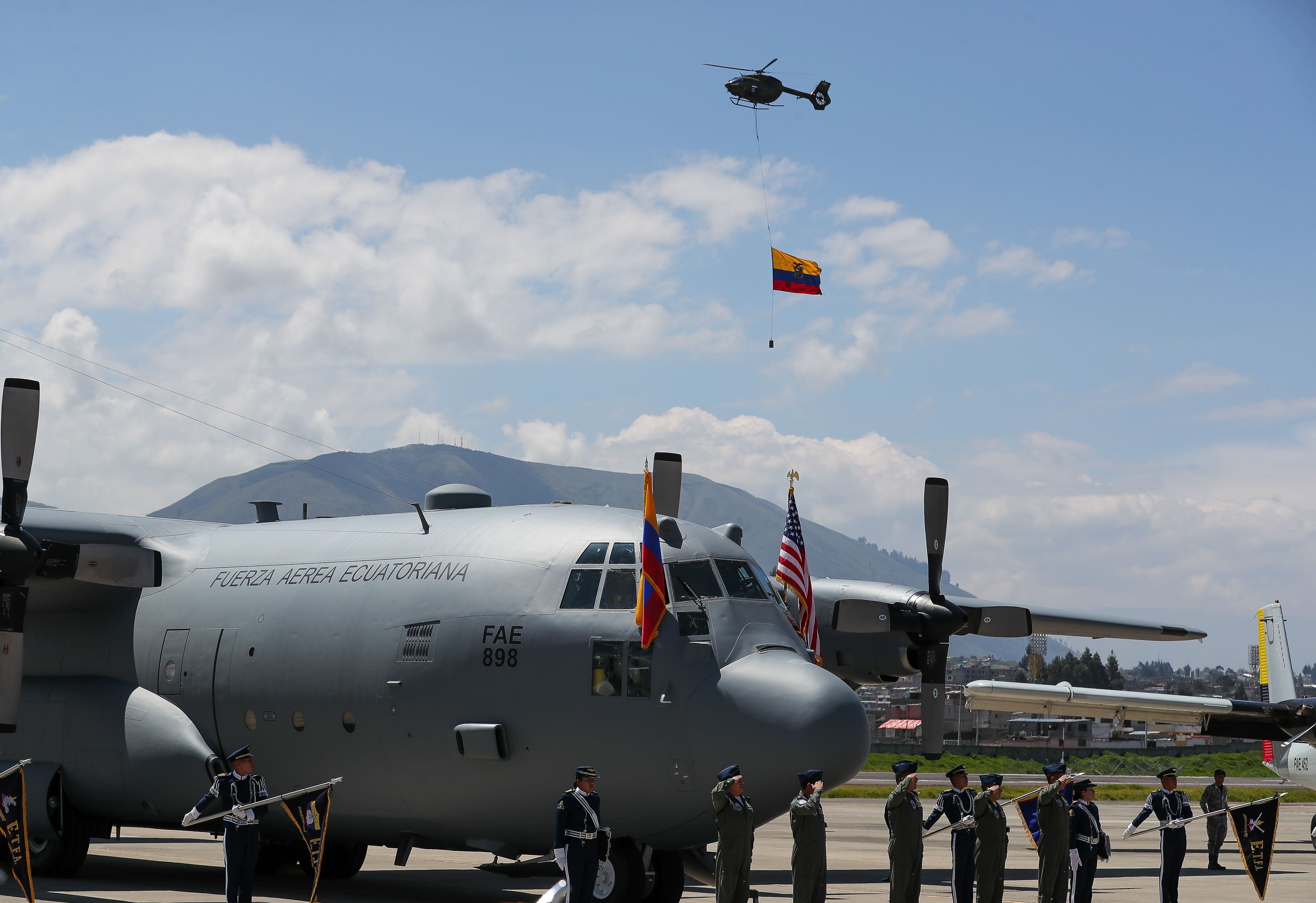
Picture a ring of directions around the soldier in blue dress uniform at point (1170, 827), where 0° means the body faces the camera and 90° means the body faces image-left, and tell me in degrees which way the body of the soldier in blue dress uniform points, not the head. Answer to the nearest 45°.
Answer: approximately 0°

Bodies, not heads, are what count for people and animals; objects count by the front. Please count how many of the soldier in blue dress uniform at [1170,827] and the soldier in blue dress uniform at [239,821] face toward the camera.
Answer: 2

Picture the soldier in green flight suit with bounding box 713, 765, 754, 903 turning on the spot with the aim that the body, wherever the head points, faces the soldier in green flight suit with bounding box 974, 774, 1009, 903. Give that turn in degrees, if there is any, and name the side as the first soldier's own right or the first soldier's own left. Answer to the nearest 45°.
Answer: approximately 90° to the first soldier's own left

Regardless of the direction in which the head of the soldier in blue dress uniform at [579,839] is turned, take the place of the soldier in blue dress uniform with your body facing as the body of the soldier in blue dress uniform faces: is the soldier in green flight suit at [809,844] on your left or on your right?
on your left

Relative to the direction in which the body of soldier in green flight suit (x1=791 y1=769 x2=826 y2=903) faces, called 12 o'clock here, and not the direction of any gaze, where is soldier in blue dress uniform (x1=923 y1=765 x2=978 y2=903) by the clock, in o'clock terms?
The soldier in blue dress uniform is roughly at 9 o'clock from the soldier in green flight suit.

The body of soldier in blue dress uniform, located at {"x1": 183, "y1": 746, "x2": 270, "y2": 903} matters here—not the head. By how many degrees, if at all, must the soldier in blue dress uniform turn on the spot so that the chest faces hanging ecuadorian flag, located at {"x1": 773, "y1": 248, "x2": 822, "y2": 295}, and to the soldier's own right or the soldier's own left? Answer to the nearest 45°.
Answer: approximately 135° to the soldier's own left

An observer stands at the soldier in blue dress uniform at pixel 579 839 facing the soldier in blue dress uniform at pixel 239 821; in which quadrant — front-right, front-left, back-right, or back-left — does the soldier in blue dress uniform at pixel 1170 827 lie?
back-right

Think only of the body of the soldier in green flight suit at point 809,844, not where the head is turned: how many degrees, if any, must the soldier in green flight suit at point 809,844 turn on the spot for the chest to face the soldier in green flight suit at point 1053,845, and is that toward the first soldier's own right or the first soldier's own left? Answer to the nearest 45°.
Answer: approximately 90° to the first soldier's own left

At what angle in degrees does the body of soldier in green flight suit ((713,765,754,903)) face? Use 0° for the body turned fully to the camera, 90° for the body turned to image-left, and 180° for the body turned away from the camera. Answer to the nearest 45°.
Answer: approximately 315°

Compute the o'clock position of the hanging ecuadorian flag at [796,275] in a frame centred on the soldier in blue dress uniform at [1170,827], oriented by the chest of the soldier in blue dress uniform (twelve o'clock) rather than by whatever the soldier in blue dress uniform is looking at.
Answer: The hanging ecuadorian flag is roughly at 5 o'clock from the soldier in blue dress uniform.

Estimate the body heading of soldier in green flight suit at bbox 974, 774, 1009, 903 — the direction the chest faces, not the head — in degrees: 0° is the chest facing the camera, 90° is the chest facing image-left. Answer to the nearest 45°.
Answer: approximately 315°

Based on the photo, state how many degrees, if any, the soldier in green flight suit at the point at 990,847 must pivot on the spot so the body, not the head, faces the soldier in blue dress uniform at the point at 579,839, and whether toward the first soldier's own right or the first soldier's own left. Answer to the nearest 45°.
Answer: approximately 90° to the first soldier's own right
